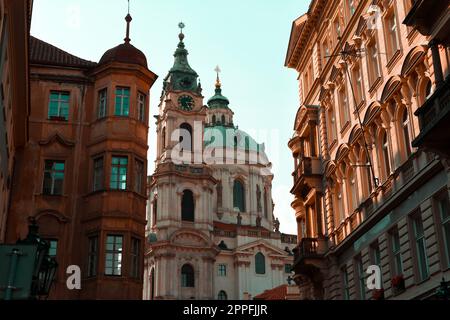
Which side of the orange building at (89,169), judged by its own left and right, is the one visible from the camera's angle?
front

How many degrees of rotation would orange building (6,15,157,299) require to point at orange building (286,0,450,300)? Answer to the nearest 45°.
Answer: approximately 90° to its left
